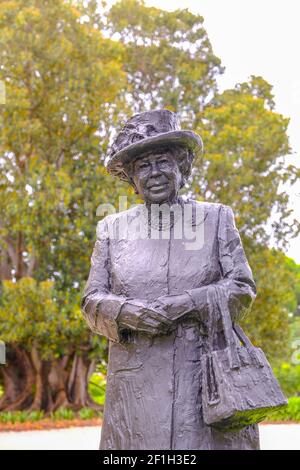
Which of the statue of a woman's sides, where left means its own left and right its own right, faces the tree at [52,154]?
back

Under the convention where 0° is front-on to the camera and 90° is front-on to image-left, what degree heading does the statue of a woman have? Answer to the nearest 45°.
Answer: approximately 0°

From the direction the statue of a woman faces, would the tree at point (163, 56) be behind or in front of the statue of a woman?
behind
